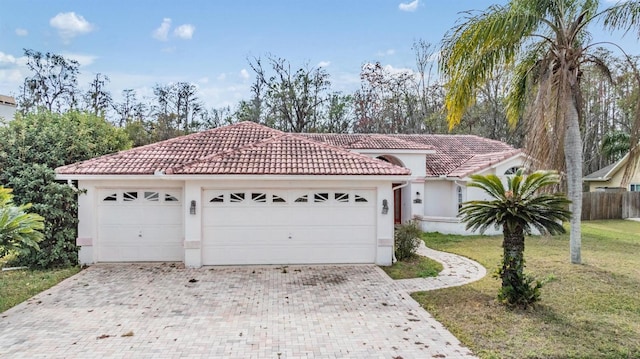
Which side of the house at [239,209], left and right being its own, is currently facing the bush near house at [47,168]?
right

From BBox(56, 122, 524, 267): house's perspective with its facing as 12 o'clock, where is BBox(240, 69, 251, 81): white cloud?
The white cloud is roughly at 6 o'clock from the house.

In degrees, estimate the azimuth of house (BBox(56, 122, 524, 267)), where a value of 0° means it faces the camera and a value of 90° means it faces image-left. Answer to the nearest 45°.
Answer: approximately 0°

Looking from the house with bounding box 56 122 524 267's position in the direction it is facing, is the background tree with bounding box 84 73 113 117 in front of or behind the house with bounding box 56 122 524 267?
behind

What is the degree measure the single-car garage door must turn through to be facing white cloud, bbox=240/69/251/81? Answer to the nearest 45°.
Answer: approximately 180°
